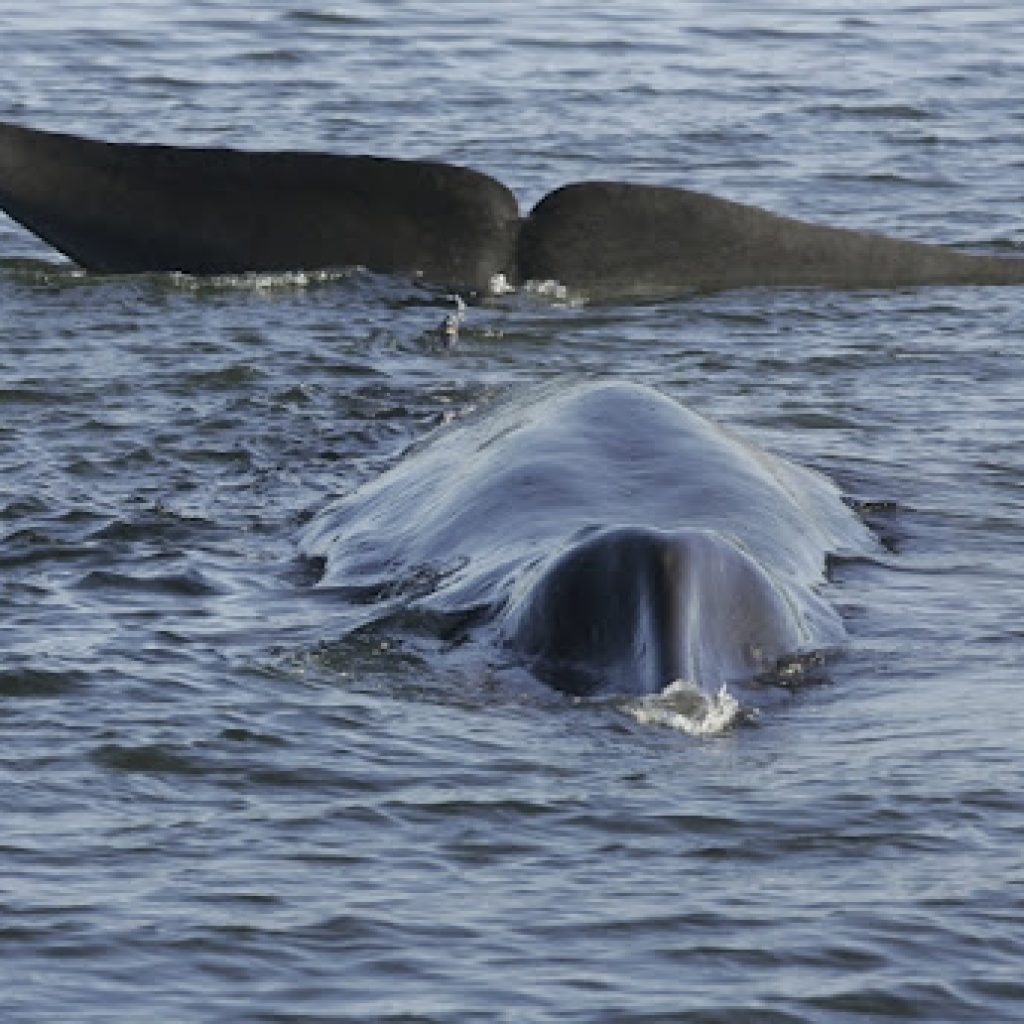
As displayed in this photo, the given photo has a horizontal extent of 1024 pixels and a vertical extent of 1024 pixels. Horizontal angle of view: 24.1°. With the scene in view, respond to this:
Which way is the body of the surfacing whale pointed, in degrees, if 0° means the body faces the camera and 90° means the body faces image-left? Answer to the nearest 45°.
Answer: approximately 0°
